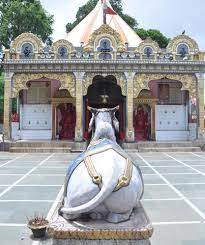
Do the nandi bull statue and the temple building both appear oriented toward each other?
yes

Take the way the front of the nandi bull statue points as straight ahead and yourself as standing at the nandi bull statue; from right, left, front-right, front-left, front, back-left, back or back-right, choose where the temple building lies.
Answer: front

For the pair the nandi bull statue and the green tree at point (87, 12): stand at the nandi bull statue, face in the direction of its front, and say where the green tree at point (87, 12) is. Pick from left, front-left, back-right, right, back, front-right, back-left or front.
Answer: front

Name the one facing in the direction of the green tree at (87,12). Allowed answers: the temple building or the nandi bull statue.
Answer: the nandi bull statue

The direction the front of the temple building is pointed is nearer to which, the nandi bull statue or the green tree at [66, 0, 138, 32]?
the nandi bull statue

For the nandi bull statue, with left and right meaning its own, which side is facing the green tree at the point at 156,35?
front

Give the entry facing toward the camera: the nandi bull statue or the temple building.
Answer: the temple building

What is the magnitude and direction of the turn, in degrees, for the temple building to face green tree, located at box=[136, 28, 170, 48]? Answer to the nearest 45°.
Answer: approximately 180°

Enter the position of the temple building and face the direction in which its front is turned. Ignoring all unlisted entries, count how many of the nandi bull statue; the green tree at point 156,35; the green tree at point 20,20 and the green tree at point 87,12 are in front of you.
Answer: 1

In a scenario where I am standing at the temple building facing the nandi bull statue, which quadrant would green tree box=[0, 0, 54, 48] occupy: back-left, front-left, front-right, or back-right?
back-right

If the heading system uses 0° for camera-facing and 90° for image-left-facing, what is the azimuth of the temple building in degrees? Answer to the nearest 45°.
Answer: approximately 0°

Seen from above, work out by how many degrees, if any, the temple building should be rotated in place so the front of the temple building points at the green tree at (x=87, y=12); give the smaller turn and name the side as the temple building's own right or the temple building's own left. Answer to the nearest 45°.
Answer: approximately 180°

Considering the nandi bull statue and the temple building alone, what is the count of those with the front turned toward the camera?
1

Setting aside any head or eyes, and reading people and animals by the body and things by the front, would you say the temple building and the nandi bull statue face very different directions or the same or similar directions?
very different directions

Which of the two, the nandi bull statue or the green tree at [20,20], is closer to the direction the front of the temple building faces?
the nandi bull statue

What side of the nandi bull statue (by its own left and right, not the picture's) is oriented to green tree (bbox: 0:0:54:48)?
front

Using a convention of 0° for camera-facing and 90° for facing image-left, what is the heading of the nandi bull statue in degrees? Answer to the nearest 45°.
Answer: approximately 180°

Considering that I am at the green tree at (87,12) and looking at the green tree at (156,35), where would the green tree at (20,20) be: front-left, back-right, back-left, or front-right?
back-right

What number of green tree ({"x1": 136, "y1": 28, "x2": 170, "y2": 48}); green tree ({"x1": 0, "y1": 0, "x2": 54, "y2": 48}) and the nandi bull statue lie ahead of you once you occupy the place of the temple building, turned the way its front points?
1

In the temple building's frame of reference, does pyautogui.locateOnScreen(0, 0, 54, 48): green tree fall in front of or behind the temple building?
behind
